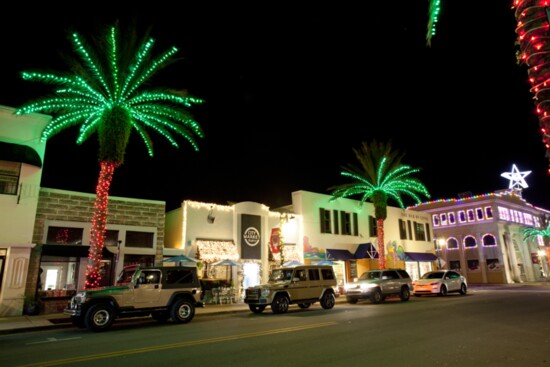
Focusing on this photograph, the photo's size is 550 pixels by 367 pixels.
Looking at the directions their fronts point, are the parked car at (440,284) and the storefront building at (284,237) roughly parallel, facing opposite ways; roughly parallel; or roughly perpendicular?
roughly perpendicular

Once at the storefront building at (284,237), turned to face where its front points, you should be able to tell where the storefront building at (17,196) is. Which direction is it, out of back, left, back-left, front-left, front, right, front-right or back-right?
right

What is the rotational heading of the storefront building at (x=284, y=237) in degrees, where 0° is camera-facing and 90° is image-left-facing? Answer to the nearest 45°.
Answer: approximately 315°

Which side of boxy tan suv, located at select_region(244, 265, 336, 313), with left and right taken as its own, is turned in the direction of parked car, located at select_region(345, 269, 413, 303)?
back

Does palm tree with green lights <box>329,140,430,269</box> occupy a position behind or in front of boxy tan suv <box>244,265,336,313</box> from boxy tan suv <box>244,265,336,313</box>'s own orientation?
behind

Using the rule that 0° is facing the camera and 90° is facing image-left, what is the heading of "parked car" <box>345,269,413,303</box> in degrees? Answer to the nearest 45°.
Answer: approximately 45°

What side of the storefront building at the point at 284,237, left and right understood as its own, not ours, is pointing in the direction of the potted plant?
right

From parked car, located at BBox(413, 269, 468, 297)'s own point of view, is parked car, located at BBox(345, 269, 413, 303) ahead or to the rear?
ahead
